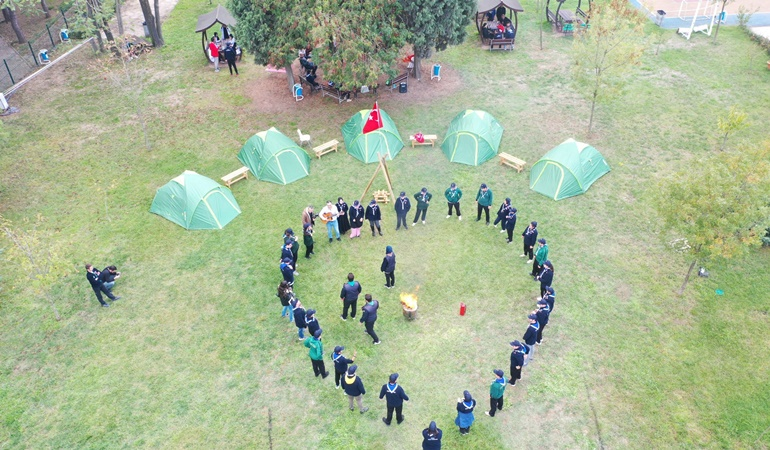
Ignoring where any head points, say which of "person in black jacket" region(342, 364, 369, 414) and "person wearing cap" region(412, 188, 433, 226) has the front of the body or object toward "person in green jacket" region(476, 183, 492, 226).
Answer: the person in black jacket

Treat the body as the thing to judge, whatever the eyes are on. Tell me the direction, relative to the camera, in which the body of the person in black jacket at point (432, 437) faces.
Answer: away from the camera

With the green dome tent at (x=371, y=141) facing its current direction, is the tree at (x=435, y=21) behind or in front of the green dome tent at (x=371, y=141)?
behind

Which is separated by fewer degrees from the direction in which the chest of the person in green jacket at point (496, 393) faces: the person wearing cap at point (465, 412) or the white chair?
the white chair

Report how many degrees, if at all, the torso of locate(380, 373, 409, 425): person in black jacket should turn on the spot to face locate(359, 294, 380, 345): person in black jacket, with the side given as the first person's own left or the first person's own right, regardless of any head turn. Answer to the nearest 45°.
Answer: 0° — they already face them

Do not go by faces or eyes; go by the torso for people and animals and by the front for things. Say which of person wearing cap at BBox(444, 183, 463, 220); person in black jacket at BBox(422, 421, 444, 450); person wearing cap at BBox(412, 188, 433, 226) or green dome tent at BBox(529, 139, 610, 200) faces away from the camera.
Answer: the person in black jacket

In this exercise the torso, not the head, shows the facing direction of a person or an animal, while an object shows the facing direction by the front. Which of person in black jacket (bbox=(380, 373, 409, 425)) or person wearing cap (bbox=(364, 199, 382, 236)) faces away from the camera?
the person in black jacket

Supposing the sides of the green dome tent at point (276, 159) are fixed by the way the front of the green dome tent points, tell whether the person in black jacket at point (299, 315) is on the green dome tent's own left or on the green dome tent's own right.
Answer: on the green dome tent's own right

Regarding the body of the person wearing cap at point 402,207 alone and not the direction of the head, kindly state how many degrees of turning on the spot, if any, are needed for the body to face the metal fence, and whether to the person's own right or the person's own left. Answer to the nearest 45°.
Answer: approximately 135° to the person's own right

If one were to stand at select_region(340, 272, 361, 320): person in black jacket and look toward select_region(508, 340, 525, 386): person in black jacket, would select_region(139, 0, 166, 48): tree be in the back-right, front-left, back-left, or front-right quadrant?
back-left
